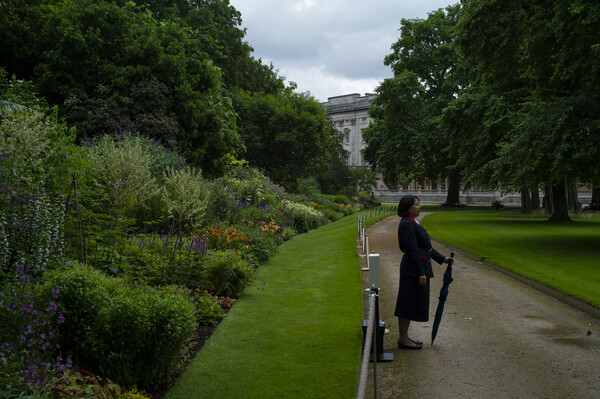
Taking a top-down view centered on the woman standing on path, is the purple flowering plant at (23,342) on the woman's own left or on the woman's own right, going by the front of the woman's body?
on the woman's own right

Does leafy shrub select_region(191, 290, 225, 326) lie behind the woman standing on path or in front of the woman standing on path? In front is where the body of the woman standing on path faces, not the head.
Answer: behind

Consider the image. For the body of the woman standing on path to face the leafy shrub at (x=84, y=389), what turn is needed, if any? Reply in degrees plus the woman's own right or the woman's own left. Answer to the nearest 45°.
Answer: approximately 135° to the woman's own right

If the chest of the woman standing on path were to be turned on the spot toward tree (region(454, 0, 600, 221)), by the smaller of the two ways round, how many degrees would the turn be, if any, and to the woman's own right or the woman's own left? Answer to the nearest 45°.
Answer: approximately 90° to the woman's own left

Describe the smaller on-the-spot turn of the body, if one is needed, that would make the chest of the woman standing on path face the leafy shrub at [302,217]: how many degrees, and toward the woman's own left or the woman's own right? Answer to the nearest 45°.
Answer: approximately 90° to the woman's own left

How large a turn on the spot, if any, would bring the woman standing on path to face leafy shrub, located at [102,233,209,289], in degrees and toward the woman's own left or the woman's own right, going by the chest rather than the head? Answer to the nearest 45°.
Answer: approximately 180°

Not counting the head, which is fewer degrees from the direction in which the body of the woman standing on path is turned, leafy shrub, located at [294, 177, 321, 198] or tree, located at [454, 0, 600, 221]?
the tree

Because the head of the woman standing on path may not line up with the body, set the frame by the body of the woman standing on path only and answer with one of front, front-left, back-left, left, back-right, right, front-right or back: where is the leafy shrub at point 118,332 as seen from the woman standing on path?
back-right

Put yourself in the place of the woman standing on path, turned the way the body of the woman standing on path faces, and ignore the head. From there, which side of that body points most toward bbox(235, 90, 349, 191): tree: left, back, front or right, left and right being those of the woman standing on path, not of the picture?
left

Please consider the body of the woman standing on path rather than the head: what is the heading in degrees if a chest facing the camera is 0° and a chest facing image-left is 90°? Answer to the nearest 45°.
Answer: approximately 270°

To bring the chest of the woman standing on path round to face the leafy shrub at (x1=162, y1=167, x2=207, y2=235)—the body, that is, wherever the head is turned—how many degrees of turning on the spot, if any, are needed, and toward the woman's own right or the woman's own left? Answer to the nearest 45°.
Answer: approximately 135° to the woman's own left

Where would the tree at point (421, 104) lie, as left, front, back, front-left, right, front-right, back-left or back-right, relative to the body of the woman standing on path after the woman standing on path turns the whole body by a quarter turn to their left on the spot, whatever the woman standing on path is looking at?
front
